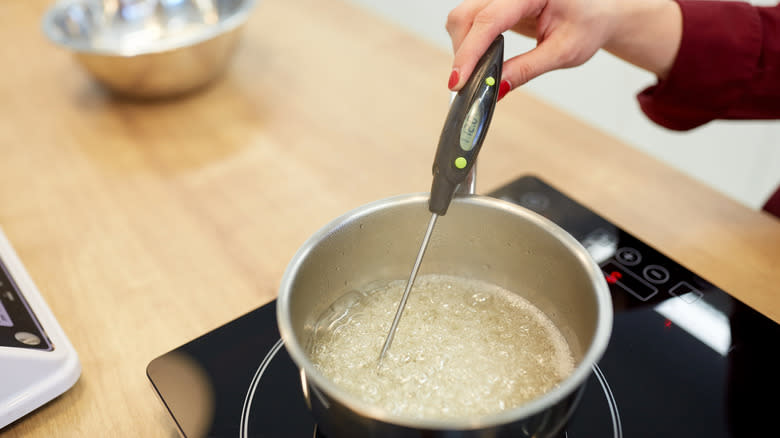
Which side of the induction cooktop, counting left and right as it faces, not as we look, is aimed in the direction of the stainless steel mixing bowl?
left

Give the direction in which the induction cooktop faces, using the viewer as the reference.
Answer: facing away from the viewer and to the right of the viewer
